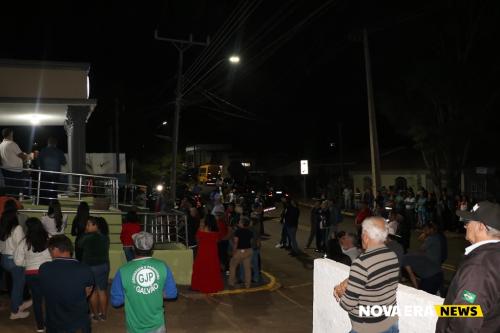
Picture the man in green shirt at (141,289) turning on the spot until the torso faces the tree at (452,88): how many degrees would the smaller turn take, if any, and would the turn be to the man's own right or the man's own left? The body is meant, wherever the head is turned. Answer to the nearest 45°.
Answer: approximately 45° to the man's own right

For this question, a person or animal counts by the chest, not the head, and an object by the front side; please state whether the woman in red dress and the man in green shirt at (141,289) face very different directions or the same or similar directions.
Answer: same or similar directions

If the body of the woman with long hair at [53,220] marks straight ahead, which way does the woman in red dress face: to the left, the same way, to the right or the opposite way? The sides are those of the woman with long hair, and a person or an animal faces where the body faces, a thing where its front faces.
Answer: the same way

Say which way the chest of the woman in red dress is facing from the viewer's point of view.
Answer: away from the camera

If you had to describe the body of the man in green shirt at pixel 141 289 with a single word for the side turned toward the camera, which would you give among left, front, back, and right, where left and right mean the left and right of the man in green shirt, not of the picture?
back

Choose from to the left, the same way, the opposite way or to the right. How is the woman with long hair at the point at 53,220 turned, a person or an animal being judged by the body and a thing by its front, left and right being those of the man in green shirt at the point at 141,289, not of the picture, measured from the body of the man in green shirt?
the same way

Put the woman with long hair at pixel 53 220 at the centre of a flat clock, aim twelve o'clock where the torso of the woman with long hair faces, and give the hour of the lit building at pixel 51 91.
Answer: The lit building is roughly at 12 o'clock from the woman with long hair.

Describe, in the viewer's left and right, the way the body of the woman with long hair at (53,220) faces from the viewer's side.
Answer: facing away from the viewer

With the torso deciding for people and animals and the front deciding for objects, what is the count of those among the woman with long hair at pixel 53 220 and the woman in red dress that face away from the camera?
2

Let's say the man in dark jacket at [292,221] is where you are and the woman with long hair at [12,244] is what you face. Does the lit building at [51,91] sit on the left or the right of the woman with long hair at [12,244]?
right

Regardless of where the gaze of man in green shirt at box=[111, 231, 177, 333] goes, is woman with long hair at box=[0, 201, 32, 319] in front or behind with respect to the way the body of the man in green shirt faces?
in front
